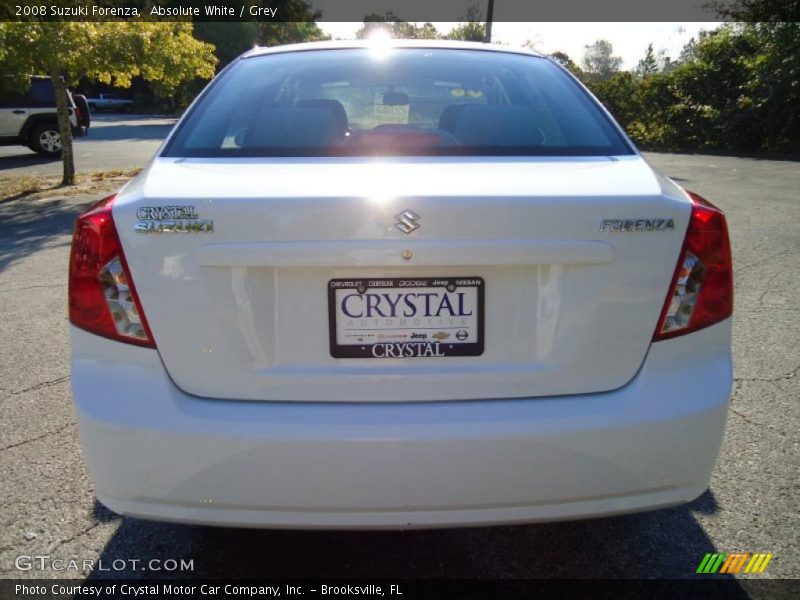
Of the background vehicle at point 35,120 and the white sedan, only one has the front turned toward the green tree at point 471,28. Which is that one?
the white sedan

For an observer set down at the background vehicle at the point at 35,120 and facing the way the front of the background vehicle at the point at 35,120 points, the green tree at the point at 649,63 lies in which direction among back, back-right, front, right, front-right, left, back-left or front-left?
back

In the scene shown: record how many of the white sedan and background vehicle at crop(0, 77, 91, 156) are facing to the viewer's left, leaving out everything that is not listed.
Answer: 1

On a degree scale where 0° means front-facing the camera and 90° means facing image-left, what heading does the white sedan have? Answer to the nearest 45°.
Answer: approximately 180°

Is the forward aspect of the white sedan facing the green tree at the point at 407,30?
yes

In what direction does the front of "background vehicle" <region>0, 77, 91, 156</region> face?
to the viewer's left

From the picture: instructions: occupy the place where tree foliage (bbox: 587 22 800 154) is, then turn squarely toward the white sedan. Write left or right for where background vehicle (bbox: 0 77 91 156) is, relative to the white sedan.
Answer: right

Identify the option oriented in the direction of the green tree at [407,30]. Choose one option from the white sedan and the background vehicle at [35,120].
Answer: the white sedan

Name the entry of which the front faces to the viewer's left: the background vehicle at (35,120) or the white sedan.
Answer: the background vehicle

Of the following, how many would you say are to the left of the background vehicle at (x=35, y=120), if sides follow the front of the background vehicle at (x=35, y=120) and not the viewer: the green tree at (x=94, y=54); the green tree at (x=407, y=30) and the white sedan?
2

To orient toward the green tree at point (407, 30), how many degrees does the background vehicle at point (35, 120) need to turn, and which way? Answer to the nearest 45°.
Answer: approximately 135° to its right

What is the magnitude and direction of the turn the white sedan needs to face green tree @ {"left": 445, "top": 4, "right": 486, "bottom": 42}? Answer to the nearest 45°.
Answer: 0° — it already faces it

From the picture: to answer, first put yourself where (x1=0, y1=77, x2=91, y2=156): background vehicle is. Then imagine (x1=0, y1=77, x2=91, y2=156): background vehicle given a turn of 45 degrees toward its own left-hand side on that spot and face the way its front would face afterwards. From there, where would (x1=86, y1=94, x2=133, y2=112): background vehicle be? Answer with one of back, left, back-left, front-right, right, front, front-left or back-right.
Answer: back-right

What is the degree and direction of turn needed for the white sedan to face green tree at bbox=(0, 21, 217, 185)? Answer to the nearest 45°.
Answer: approximately 45° to its left

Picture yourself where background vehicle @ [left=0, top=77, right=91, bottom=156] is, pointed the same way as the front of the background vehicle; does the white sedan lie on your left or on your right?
on your left
